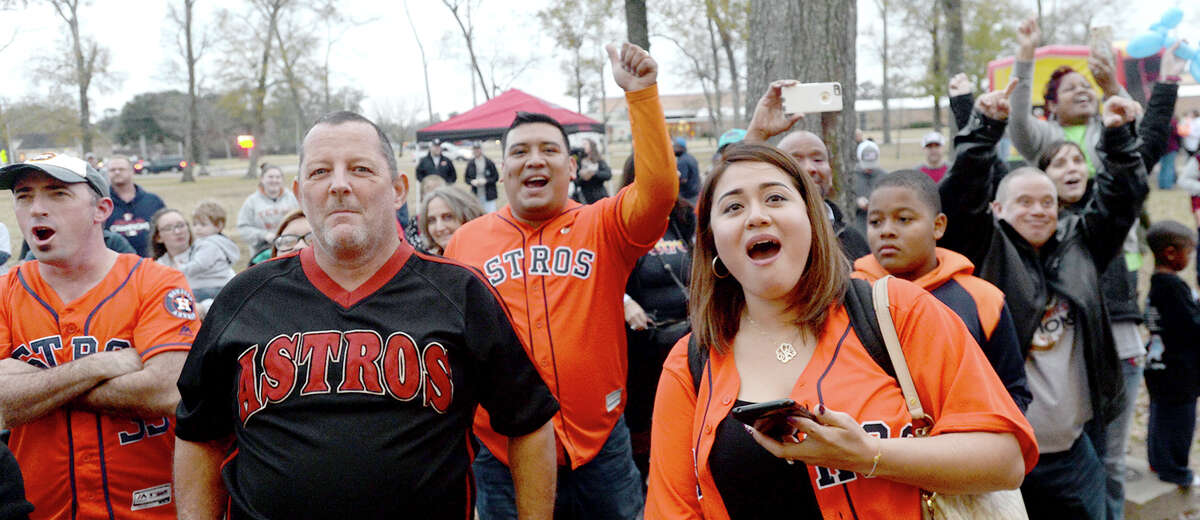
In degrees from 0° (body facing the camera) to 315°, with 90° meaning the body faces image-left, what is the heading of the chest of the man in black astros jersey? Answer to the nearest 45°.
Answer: approximately 0°

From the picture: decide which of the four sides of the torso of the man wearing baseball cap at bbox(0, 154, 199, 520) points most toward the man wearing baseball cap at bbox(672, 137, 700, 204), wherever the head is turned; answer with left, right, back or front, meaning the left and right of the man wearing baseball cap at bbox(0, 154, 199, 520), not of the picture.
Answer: back

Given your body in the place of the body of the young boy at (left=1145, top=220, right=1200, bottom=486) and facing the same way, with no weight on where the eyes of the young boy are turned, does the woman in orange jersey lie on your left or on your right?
on your right

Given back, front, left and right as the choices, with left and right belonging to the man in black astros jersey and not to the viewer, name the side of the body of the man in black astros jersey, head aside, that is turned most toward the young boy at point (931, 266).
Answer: left

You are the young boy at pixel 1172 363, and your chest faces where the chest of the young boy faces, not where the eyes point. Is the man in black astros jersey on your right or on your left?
on your right

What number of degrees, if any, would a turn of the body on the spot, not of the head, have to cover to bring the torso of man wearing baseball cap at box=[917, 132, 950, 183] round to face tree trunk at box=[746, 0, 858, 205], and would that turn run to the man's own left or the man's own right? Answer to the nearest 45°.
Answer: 0° — they already face it

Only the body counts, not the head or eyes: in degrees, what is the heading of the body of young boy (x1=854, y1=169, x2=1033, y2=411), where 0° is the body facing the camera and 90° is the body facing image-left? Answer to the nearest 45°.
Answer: approximately 45°

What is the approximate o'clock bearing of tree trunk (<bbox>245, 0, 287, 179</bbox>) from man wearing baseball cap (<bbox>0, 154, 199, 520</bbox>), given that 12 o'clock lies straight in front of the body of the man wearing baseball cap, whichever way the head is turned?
The tree trunk is roughly at 5 o'clock from the man wearing baseball cap.
